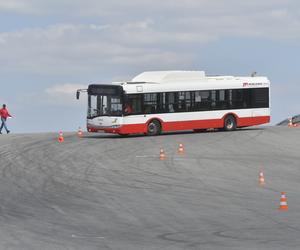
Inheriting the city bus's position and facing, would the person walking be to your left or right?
on your right

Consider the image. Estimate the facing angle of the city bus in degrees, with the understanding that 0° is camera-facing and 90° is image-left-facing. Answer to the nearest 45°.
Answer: approximately 45°
